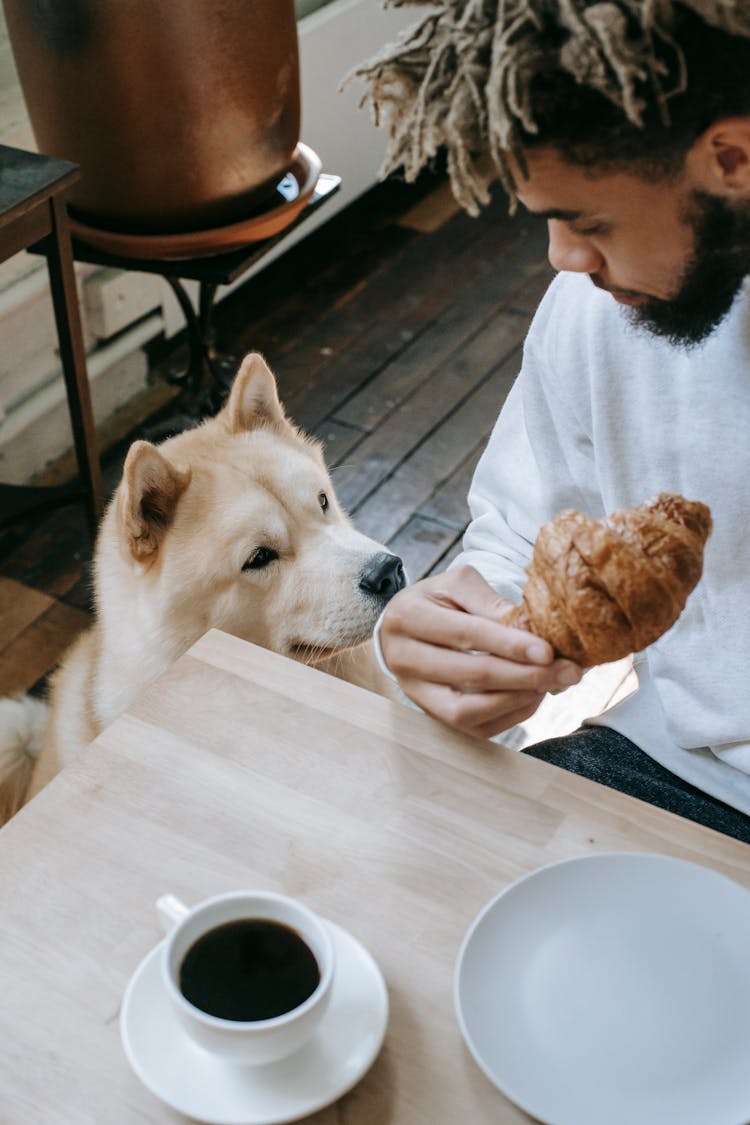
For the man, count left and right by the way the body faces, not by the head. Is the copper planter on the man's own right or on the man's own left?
on the man's own right

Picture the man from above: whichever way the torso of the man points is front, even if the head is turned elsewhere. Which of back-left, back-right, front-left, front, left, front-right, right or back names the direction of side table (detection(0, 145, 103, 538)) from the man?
right

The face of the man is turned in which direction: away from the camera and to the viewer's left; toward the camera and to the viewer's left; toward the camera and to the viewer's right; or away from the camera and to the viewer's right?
toward the camera and to the viewer's left

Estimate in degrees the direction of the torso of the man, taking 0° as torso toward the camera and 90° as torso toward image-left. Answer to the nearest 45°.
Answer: approximately 45°
